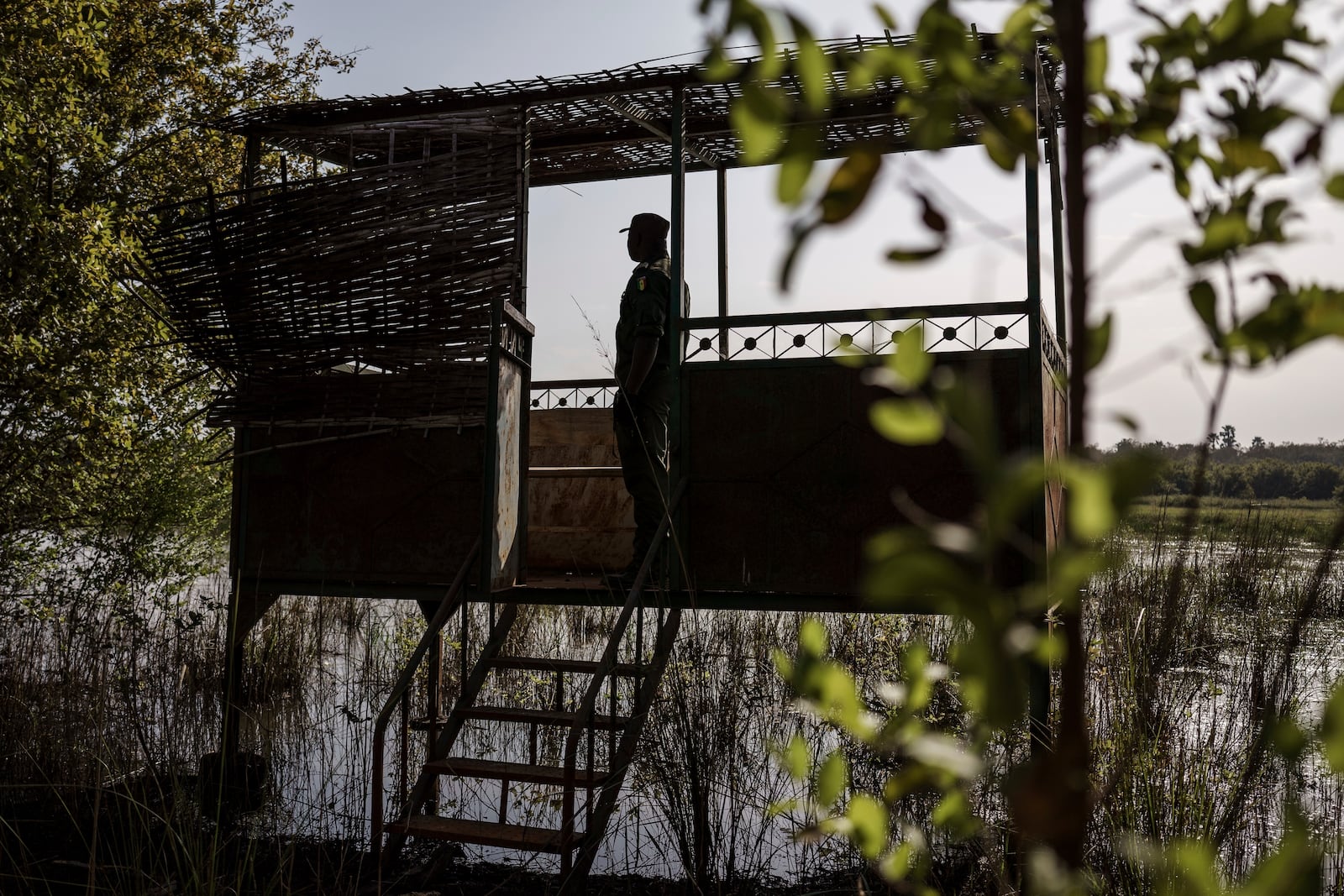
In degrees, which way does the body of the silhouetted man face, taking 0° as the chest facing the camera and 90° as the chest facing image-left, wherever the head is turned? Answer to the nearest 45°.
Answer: approximately 90°
